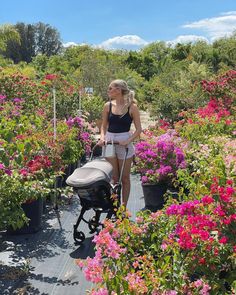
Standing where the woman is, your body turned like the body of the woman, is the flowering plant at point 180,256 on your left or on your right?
on your left

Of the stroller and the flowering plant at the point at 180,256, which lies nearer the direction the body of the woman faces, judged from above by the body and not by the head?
the stroller

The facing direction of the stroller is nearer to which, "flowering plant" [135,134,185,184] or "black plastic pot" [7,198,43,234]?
the black plastic pot

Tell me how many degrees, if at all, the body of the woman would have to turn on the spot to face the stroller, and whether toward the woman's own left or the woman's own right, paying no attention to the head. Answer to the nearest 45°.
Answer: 0° — they already face it

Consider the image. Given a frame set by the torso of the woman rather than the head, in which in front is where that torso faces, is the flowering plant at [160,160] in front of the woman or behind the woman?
behind

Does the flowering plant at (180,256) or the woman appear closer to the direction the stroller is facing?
the flowering plant

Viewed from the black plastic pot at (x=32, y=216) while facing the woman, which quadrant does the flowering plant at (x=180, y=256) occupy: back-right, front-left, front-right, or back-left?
front-right

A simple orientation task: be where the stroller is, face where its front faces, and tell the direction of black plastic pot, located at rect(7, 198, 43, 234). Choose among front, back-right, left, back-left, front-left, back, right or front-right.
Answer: right

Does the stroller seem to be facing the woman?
no

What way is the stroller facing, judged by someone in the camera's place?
facing the viewer and to the left of the viewer

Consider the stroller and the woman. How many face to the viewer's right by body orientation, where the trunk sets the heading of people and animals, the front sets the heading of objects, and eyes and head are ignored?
0

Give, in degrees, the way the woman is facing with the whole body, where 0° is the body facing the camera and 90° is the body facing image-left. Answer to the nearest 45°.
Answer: approximately 45°

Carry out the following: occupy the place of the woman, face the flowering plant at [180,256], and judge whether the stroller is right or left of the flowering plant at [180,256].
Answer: right

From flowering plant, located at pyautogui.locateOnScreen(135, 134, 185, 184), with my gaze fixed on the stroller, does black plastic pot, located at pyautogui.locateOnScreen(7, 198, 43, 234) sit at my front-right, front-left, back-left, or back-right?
front-right

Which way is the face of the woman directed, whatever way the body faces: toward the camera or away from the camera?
toward the camera

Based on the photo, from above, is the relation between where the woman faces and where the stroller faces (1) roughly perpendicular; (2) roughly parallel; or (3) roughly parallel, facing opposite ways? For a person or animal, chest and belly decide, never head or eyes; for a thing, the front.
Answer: roughly parallel

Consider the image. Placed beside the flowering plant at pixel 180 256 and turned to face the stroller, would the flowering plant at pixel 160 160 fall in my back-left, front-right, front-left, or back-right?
front-right
